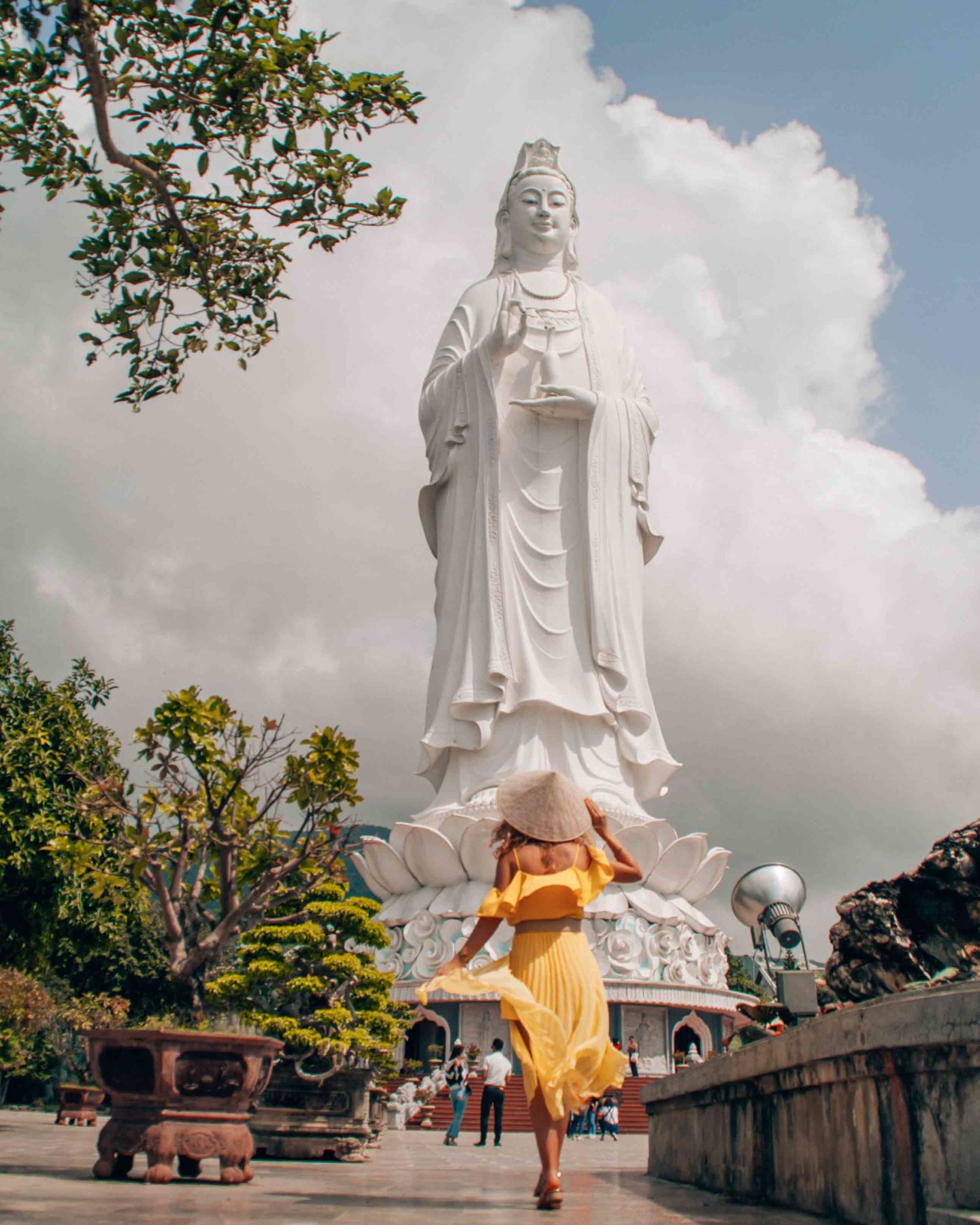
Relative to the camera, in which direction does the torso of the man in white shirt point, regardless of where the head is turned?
away from the camera

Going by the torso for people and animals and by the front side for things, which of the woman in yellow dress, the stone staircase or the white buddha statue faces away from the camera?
the woman in yellow dress

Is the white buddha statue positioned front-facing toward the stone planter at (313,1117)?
yes

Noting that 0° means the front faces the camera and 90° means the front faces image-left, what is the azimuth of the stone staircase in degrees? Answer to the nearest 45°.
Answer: approximately 0°

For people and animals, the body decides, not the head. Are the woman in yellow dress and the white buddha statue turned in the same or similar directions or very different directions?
very different directions

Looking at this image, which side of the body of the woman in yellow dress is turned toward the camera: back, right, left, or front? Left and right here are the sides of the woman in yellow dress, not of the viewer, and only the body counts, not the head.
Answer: back

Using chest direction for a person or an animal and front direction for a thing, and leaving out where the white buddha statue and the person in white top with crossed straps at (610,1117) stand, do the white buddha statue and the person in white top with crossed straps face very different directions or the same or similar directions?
very different directions

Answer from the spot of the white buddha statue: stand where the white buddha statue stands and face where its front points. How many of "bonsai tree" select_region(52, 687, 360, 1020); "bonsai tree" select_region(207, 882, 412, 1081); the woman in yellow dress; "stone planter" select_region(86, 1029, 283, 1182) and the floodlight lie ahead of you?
5

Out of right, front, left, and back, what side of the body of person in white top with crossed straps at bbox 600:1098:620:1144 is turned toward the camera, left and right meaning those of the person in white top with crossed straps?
back

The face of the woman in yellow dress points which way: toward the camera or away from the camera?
away from the camera
